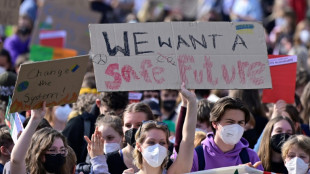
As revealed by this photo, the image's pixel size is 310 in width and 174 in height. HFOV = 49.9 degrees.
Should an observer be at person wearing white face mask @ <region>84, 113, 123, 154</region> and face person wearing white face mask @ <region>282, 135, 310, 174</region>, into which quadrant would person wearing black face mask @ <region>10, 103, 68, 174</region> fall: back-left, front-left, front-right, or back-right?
back-right

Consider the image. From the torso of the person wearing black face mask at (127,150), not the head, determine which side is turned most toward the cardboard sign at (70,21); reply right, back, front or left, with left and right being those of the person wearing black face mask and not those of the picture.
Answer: back

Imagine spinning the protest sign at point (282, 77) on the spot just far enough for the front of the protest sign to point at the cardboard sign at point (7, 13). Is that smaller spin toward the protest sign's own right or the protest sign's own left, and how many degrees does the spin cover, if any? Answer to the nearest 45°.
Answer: approximately 90° to the protest sign's own right
